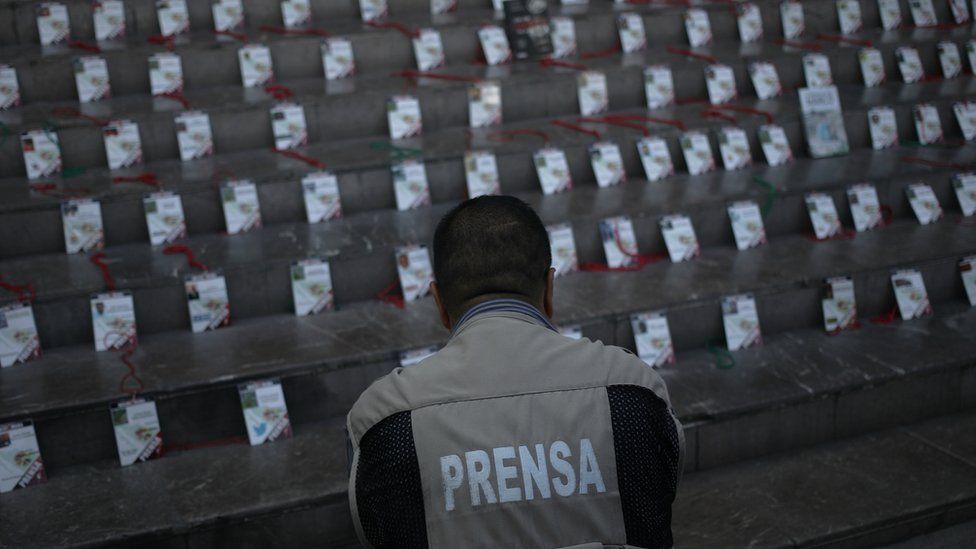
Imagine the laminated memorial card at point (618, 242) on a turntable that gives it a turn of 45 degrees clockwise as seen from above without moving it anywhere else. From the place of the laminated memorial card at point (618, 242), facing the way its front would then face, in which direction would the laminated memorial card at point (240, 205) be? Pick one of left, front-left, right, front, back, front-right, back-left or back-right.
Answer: front-right

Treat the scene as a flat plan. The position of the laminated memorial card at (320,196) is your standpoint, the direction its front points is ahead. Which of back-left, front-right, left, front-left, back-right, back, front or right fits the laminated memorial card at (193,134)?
back-right

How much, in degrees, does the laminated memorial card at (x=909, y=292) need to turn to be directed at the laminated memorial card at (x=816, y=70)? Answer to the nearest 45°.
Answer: approximately 180°

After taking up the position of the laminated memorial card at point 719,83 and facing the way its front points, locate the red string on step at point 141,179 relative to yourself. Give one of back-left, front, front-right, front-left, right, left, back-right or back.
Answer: front-right

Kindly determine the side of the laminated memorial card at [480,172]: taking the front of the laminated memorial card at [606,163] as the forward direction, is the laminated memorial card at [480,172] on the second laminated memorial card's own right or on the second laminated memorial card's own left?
on the second laminated memorial card's own right

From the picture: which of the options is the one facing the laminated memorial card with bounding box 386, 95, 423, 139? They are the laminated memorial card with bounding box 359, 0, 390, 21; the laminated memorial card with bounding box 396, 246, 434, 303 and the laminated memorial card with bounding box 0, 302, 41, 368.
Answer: the laminated memorial card with bounding box 359, 0, 390, 21
